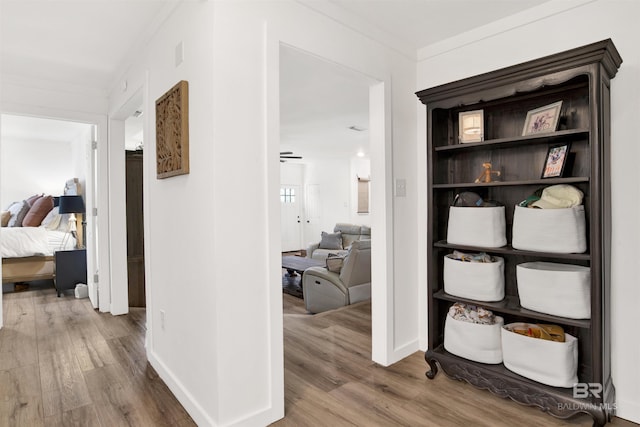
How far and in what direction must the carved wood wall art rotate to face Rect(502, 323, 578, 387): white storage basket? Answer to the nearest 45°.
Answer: approximately 90° to its left

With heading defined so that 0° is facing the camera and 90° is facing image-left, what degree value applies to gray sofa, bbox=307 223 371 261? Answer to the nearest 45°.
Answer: approximately 45°

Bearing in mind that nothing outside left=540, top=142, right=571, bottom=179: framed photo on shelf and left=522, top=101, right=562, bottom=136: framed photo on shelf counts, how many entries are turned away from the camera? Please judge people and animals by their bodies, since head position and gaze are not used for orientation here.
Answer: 0

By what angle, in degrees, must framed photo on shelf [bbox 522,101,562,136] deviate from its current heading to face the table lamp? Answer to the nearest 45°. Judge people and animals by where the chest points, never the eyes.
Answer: approximately 45° to its right

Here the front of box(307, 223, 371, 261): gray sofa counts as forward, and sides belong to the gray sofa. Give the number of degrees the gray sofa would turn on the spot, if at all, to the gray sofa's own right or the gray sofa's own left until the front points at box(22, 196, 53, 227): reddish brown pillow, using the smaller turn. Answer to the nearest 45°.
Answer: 0° — it already faces it

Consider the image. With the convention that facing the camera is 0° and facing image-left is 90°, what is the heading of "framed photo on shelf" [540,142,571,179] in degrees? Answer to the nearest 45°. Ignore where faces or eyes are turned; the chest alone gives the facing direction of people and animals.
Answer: approximately 45°

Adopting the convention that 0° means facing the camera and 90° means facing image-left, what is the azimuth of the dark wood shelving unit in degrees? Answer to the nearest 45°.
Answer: approximately 45°

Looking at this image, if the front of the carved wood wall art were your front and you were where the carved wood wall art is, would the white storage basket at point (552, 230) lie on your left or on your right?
on your left

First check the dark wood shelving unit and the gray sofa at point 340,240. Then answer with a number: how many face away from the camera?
0
